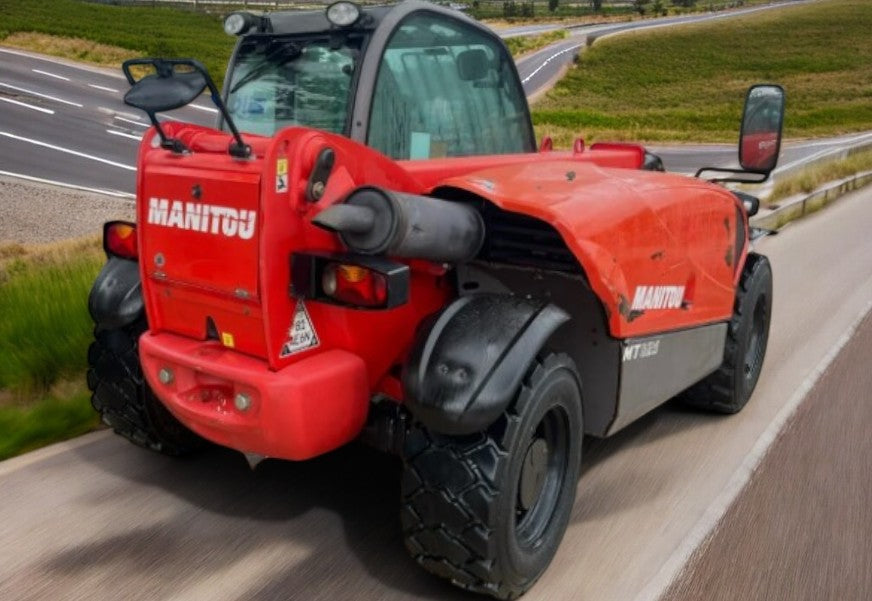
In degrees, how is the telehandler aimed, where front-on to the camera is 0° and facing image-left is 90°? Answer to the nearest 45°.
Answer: approximately 225°
